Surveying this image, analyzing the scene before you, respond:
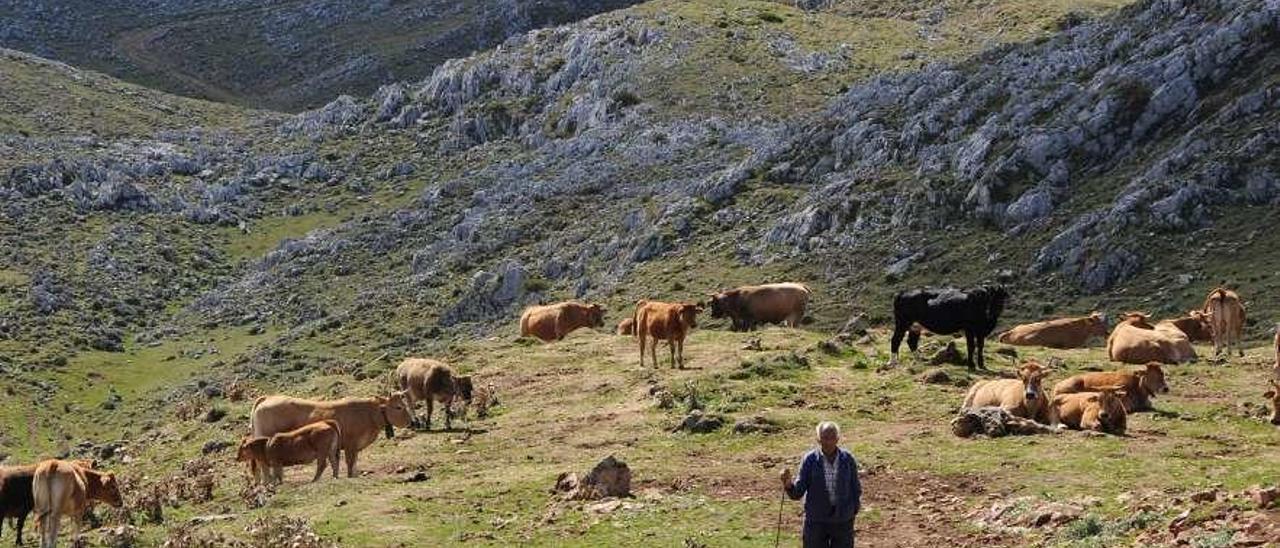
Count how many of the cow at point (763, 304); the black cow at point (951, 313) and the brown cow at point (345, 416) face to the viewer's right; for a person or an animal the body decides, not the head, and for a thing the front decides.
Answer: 2

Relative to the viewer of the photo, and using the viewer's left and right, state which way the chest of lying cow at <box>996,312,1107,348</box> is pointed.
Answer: facing to the right of the viewer

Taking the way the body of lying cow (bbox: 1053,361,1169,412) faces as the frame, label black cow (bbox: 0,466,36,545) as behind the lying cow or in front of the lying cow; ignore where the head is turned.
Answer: behind

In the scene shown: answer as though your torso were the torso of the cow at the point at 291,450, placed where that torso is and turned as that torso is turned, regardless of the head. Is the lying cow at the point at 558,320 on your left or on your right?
on your right

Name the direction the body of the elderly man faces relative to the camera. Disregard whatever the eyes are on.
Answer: toward the camera

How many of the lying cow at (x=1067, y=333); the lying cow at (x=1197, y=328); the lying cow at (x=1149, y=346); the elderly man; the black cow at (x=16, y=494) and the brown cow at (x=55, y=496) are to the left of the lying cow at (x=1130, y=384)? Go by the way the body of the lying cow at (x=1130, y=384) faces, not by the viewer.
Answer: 3

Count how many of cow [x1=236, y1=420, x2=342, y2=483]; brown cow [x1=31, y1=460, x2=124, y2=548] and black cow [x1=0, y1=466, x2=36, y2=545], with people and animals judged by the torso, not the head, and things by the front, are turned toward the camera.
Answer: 0

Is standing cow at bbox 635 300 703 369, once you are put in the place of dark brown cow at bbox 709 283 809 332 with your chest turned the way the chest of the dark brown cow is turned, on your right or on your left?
on your left

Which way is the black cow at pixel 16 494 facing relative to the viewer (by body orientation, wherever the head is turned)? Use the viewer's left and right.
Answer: facing to the left of the viewer

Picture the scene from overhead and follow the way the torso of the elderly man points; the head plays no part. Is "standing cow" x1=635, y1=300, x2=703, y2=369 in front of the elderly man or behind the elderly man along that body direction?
behind

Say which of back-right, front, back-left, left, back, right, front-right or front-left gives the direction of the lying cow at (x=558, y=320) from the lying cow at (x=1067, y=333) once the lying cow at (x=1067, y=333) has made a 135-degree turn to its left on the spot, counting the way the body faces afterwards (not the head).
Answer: front-left

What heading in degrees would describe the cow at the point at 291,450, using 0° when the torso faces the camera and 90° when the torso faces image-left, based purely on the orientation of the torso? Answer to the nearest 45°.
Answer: approximately 90°

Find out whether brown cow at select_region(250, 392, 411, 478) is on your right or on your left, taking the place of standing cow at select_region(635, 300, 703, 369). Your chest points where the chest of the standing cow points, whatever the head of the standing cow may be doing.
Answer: on your right

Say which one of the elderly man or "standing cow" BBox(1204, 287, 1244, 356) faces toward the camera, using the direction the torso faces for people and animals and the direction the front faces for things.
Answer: the elderly man

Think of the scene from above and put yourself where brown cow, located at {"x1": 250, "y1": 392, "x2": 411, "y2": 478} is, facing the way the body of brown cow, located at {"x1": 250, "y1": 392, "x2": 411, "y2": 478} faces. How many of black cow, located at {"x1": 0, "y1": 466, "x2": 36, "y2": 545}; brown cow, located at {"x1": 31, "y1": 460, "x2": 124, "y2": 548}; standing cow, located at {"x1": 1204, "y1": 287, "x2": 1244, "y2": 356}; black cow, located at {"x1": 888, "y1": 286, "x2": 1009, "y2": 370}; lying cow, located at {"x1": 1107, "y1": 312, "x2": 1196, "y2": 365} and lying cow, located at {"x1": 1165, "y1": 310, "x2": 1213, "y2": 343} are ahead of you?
4

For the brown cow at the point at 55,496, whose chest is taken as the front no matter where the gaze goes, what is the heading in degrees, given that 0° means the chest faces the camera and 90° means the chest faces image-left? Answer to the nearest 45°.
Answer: approximately 225°

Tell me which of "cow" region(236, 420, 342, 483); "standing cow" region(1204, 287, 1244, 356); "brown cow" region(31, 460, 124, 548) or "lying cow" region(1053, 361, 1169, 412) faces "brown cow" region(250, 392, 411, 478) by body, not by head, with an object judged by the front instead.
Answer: "brown cow" region(31, 460, 124, 548)
